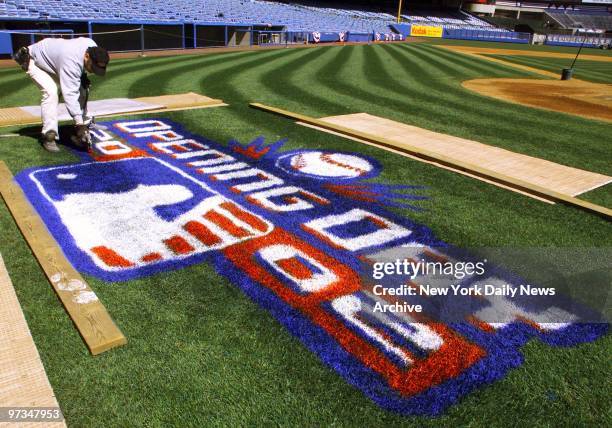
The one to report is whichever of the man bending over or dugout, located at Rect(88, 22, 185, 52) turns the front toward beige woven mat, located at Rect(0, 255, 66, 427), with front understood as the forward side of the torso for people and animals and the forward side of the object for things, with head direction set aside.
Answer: the dugout

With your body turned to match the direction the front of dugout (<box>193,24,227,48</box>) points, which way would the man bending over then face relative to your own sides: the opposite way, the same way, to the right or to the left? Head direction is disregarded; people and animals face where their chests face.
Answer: to the left

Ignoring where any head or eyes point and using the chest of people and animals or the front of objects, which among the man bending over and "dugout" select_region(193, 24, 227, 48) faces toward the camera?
the dugout

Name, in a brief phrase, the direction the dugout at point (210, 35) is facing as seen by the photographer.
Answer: facing the viewer

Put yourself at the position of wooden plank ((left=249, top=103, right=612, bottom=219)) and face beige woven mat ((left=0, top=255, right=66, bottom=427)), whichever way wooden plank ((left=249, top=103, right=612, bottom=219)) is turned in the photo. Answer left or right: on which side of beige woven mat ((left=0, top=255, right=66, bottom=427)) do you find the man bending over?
right

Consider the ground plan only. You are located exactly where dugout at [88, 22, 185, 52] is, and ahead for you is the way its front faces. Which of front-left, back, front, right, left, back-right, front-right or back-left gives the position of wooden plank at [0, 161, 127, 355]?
front

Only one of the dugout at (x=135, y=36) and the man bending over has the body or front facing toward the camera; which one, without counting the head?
the dugout

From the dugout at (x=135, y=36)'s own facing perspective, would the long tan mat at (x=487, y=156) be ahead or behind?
ahead

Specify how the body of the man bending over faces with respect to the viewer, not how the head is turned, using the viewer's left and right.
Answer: facing to the right of the viewer

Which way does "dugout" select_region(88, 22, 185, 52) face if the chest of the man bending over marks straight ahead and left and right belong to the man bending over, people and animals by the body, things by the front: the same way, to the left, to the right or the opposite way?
to the right

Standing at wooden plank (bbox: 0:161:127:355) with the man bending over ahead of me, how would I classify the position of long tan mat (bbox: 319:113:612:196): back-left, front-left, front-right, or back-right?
front-right

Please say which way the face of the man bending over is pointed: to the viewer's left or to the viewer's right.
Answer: to the viewer's right

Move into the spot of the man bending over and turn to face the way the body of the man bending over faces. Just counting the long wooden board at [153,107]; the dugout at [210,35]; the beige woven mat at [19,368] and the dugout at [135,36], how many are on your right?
1

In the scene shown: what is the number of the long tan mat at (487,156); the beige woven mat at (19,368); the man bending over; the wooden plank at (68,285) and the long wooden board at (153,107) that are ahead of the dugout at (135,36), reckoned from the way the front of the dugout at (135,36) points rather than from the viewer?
5

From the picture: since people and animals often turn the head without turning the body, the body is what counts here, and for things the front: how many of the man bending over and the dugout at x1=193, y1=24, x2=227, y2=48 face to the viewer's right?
1

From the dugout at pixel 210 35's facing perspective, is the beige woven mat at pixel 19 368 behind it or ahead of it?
ahead

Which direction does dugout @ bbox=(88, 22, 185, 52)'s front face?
toward the camera

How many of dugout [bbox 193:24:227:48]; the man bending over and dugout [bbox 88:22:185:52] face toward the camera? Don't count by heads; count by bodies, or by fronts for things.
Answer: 2
